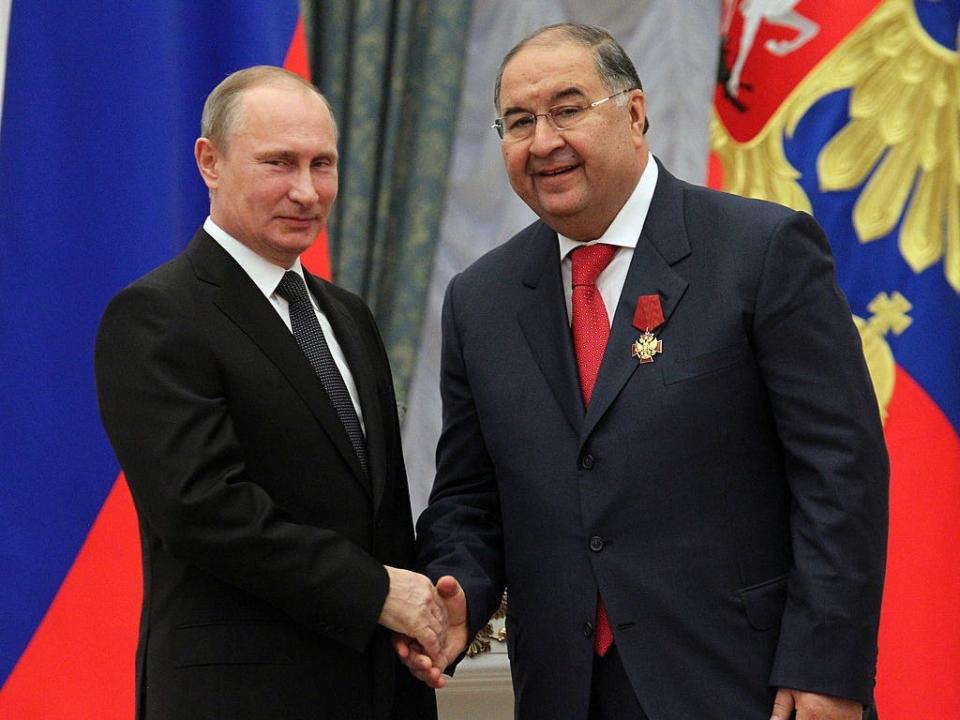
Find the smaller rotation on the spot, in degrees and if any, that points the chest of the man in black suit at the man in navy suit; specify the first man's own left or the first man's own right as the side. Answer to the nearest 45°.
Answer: approximately 45° to the first man's own left

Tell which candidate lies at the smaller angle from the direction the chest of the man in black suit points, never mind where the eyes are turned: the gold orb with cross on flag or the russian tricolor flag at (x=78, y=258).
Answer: the gold orb with cross on flag

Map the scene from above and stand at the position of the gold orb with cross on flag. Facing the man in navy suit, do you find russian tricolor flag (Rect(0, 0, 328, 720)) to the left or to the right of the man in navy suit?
right

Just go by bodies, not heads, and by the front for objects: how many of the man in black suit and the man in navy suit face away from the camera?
0

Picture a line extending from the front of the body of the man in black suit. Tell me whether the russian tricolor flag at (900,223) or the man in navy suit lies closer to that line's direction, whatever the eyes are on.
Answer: the man in navy suit

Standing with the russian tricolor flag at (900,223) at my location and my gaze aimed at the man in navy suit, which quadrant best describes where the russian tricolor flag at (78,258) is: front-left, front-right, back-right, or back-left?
front-right

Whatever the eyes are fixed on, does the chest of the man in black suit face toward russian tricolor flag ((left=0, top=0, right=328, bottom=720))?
no

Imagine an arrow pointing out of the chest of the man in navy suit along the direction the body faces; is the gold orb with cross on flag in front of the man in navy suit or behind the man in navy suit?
behind

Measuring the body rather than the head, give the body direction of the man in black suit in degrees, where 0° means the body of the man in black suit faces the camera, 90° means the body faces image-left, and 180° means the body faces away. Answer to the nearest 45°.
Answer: approximately 315°

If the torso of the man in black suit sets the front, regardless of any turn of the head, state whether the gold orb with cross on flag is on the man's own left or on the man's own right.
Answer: on the man's own left

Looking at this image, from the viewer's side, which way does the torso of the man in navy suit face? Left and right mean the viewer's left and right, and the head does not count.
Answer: facing the viewer and to the left of the viewer

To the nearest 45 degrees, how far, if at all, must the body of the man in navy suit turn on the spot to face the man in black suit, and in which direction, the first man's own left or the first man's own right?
approximately 45° to the first man's own right

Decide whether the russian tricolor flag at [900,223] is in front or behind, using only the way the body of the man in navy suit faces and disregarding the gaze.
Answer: behind

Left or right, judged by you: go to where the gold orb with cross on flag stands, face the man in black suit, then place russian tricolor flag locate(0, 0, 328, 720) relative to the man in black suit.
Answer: right

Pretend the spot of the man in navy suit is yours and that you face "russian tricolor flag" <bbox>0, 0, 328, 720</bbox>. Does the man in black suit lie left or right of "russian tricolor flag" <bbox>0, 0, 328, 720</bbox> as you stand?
left

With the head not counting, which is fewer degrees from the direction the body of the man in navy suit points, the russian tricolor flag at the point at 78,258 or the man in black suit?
the man in black suit
